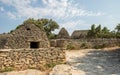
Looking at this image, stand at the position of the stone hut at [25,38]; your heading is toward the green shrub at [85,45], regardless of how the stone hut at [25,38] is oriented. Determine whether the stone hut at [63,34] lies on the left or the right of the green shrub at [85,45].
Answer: left

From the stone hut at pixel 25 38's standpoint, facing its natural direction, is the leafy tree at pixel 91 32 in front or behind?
behind

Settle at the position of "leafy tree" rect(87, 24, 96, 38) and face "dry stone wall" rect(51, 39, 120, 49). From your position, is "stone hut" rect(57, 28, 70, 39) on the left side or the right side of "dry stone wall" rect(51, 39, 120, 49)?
right

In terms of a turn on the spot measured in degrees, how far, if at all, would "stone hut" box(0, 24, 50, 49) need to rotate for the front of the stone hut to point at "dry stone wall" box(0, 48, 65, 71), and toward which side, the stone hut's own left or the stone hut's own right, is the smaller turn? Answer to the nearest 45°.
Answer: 0° — it already faces it

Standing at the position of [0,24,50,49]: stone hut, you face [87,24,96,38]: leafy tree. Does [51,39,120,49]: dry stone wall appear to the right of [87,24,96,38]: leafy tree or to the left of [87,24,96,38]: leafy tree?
right

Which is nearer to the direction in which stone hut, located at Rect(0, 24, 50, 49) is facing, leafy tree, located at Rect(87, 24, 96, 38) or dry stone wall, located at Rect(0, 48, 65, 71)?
the dry stone wall

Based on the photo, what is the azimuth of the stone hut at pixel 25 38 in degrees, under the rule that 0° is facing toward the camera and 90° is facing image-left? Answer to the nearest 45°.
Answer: approximately 0°

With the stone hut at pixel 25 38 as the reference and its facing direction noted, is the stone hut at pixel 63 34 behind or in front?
behind

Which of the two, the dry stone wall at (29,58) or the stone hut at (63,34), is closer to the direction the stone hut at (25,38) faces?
the dry stone wall

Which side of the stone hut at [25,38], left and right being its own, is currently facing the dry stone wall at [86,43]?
left

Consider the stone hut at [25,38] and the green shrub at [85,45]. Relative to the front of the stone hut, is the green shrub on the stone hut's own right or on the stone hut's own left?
on the stone hut's own left

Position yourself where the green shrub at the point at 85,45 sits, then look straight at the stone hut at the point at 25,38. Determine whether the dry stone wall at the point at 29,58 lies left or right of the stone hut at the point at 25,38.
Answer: left
